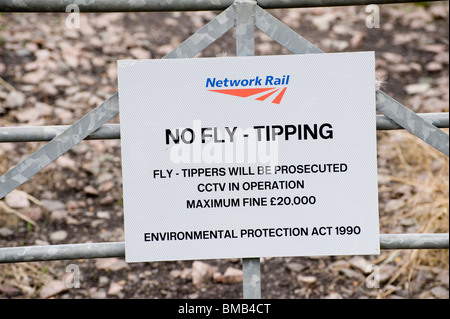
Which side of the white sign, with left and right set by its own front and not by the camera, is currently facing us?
front
